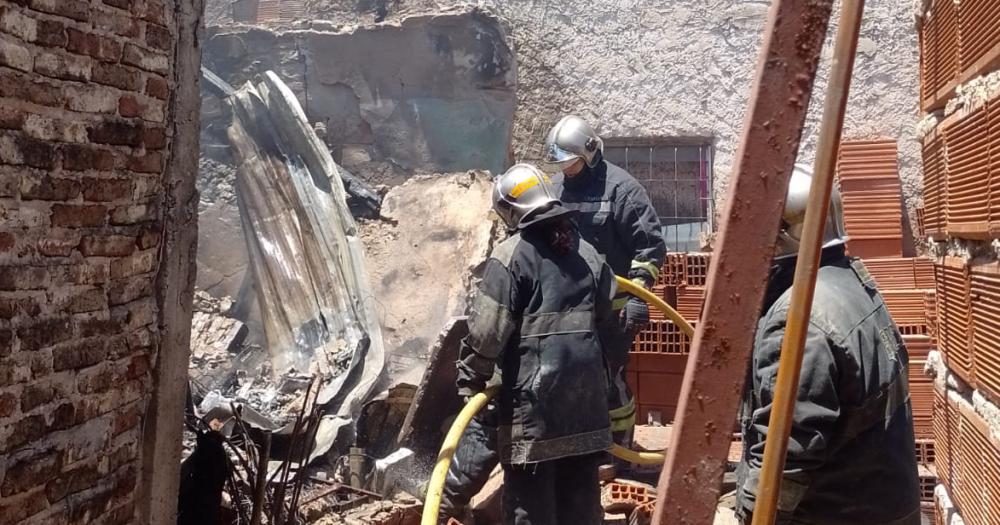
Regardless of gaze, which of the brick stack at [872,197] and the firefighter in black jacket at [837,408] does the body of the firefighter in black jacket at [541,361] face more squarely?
the brick stack

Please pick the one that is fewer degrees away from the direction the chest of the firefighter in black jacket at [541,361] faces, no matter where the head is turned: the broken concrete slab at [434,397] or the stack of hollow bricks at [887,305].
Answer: the broken concrete slab

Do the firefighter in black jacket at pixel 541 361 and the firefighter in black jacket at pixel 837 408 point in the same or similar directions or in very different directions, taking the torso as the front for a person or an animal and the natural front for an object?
same or similar directions

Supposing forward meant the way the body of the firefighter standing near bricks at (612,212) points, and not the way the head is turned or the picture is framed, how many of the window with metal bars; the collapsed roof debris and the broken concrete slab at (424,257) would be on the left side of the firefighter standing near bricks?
0

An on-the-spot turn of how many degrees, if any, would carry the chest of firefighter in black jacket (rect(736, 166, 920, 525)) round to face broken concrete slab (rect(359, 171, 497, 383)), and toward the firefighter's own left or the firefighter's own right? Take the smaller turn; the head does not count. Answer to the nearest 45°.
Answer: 0° — they already face it

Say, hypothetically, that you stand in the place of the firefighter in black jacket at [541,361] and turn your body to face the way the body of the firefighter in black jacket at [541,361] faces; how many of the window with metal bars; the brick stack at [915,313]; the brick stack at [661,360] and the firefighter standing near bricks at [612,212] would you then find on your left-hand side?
0

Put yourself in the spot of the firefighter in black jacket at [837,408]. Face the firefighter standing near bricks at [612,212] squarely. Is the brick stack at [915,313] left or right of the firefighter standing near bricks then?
right

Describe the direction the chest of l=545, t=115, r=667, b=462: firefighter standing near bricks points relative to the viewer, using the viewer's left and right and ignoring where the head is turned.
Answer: facing the viewer and to the left of the viewer

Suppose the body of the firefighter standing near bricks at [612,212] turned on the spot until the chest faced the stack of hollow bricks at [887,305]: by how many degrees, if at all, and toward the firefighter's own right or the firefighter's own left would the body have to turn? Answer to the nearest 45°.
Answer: approximately 180°

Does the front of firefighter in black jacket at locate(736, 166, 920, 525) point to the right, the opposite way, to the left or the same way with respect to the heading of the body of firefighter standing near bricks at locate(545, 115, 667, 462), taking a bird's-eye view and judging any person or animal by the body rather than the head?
to the right

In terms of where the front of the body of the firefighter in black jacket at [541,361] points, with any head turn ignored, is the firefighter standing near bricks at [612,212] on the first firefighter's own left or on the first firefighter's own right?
on the first firefighter's own right

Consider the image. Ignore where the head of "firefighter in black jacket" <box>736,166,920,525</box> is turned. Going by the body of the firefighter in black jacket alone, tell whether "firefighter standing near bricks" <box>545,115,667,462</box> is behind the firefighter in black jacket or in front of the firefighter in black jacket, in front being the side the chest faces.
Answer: in front

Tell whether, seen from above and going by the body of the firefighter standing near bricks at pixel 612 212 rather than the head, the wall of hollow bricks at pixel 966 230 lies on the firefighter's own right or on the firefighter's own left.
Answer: on the firefighter's own left

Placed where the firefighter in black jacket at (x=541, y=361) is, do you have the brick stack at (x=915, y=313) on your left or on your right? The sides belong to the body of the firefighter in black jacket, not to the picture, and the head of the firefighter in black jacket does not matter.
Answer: on your right

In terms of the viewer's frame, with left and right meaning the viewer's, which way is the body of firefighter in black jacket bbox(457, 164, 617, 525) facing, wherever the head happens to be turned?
facing away from the viewer and to the left of the viewer

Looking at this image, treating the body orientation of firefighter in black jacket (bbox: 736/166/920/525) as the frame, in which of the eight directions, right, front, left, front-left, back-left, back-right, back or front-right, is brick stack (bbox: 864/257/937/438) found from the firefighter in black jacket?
front-right

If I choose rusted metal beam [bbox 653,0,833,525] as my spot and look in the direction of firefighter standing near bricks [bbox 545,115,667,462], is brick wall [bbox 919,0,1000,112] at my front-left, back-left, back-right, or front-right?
front-right

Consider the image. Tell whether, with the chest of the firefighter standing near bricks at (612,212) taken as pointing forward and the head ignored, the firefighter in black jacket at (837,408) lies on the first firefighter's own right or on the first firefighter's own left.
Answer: on the first firefighter's own left

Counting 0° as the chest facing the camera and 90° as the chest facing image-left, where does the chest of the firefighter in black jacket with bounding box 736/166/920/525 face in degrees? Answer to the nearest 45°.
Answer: approximately 135°
